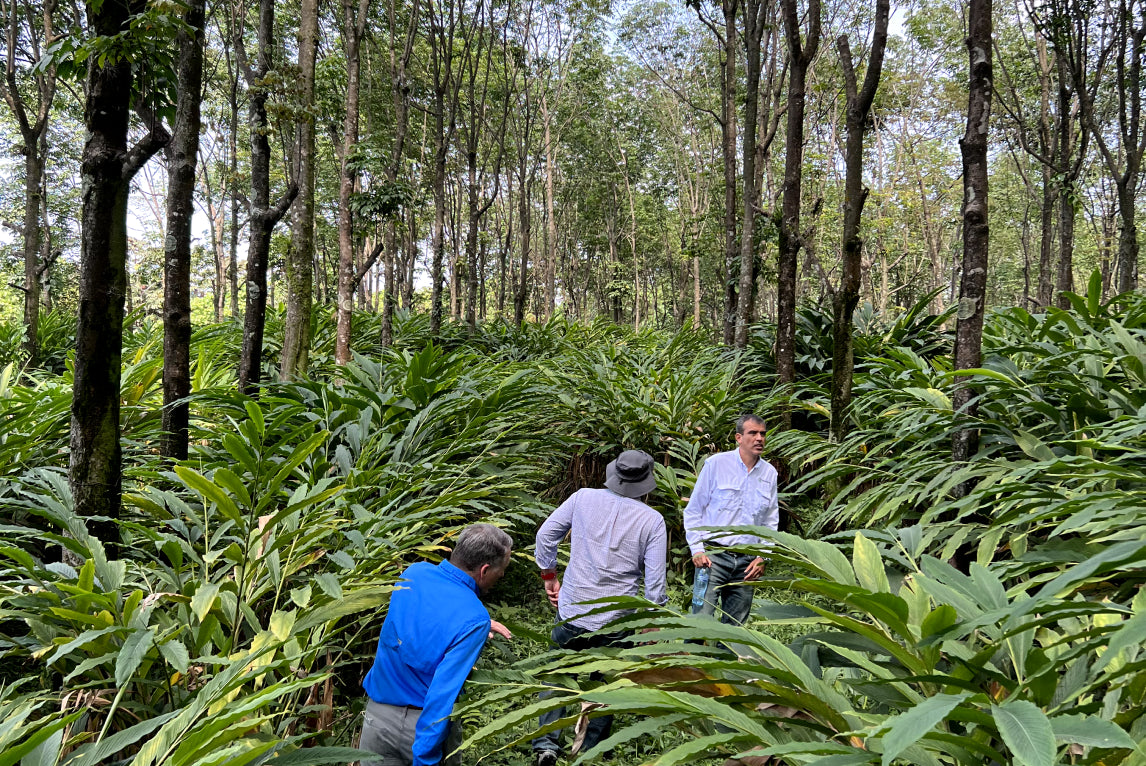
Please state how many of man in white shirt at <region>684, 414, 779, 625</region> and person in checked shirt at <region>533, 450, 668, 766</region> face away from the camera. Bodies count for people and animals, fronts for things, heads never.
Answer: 1

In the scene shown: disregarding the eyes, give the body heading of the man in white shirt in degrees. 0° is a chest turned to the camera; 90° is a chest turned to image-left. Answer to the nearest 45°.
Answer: approximately 315°

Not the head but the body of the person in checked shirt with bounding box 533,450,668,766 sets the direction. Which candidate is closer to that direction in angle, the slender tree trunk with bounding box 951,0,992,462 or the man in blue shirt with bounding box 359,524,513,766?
the slender tree trunk

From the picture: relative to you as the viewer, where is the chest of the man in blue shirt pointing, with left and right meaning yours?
facing away from the viewer and to the right of the viewer

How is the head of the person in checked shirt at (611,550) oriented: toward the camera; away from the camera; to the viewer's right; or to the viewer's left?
away from the camera

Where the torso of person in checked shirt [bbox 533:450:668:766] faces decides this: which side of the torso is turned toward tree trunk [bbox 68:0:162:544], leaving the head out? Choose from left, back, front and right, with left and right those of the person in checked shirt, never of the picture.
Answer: left

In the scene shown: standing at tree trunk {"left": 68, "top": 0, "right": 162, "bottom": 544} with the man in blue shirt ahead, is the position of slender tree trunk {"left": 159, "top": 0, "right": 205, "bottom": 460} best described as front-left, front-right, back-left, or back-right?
back-left

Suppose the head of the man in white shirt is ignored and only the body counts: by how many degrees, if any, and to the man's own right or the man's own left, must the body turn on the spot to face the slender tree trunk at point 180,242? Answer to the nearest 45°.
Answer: approximately 135° to the man's own right

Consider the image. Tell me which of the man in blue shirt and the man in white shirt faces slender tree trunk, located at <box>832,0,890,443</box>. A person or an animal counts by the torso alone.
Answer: the man in blue shirt

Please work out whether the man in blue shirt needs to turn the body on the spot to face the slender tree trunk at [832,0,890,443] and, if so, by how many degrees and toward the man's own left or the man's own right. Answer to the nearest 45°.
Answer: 0° — they already face it

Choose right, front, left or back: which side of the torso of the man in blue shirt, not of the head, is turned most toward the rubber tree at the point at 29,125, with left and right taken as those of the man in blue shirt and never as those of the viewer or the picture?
left

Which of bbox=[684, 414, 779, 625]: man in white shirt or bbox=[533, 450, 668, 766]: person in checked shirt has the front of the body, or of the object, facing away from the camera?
the person in checked shirt

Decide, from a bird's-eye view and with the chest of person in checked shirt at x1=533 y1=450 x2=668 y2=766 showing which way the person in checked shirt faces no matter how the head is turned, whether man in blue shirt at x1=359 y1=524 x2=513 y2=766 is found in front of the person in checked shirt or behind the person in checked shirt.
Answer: behind

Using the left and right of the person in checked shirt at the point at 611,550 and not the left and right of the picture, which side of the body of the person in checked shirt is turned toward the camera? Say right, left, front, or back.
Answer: back
